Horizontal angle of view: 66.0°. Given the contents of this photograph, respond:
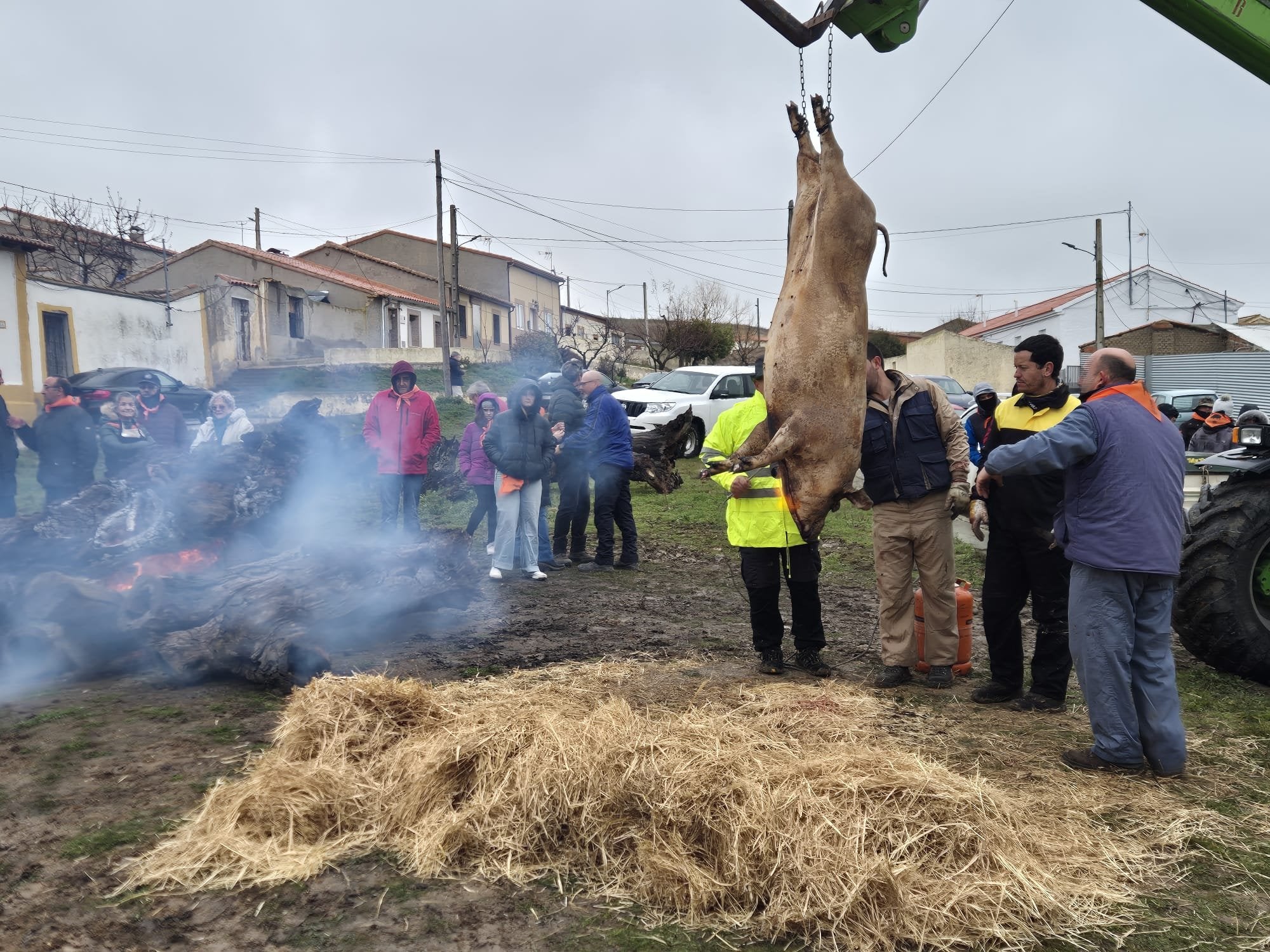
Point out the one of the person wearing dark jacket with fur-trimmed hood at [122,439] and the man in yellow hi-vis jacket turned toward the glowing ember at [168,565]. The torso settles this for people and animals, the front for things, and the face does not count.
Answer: the person wearing dark jacket with fur-trimmed hood

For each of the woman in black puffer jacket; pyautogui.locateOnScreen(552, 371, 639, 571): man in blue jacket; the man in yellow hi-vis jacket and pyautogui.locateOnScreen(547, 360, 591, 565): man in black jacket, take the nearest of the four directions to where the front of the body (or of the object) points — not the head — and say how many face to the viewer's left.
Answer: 1

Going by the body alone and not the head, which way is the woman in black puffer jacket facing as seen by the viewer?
toward the camera

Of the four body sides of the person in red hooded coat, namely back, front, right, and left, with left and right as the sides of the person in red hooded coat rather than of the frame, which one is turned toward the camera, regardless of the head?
front

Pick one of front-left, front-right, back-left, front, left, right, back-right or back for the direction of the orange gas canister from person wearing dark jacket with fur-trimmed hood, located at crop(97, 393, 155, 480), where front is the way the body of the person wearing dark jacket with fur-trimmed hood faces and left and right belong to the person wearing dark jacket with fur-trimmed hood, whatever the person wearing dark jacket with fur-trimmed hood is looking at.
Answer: front-left

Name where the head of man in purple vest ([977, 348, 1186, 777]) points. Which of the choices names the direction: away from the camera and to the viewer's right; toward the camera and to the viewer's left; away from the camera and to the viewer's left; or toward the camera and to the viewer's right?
away from the camera and to the viewer's left

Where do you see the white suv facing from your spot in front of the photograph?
facing the viewer and to the left of the viewer

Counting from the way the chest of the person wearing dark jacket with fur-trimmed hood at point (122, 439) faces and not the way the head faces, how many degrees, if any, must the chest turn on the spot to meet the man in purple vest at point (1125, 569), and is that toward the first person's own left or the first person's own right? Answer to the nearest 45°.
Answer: approximately 45° to the first person's own left
